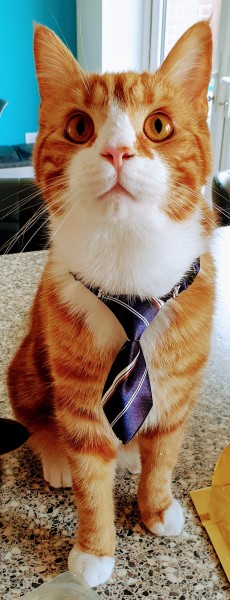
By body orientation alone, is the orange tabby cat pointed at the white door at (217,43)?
no

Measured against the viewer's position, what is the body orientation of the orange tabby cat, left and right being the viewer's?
facing the viewer
